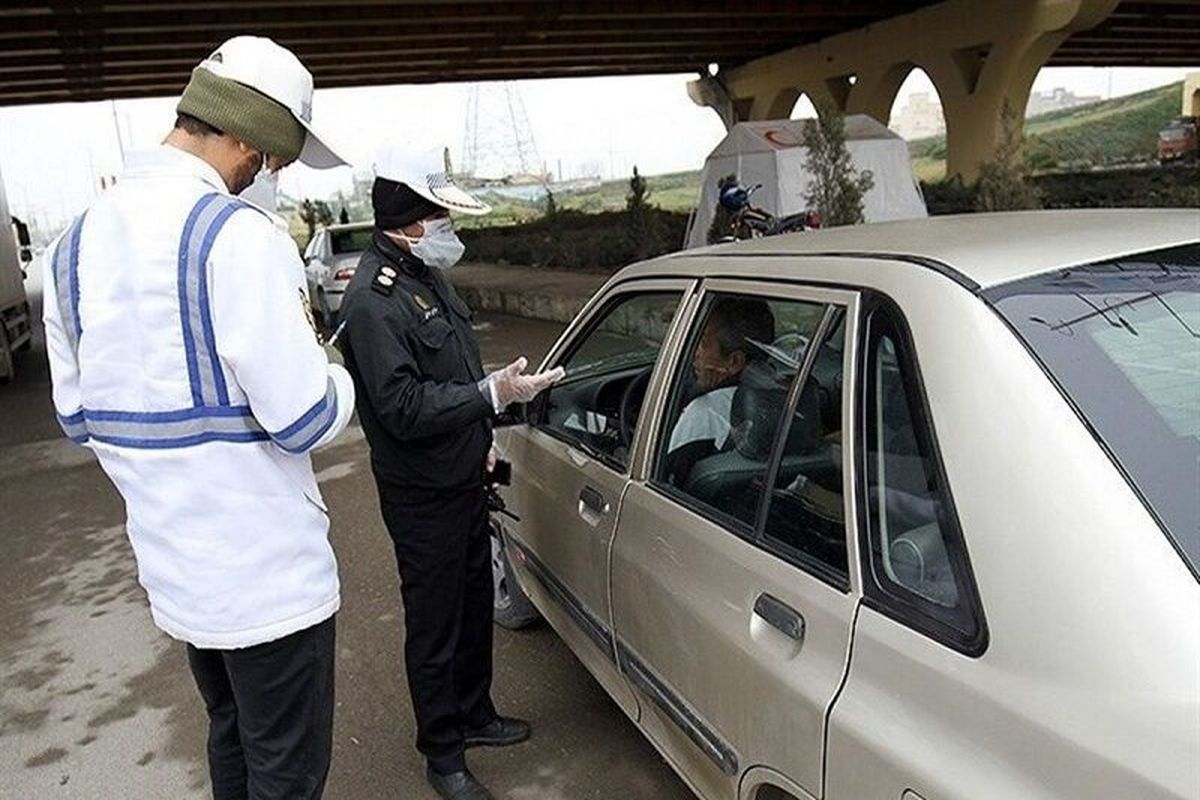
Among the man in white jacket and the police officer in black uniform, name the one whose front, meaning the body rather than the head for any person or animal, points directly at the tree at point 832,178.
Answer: the man in white jacket

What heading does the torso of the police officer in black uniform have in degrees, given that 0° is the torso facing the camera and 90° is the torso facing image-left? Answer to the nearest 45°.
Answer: approximately 315°

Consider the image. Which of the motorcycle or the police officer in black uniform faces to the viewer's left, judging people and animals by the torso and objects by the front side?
the motorcycle

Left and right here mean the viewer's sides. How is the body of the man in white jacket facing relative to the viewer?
facing away from the viewer and to the right of the viewer

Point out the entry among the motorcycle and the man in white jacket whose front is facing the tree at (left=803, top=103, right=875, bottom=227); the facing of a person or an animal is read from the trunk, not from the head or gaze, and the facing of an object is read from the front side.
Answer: the man in white jacket

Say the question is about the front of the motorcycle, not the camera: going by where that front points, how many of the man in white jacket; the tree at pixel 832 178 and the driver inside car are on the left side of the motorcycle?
2

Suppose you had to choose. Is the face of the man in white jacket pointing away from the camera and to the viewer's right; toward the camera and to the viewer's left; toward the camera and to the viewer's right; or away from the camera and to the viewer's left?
away from the camera and to the viewer's right

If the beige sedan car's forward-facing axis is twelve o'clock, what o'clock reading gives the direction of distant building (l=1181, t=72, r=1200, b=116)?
The distant building is roughly at 2 o'clock from the beige sedan car.

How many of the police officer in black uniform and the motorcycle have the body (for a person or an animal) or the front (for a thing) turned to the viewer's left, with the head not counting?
1

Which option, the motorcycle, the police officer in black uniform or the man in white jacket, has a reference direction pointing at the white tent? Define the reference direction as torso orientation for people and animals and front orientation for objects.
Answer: the man in white jacket

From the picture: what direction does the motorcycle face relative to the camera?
to the viewer's left

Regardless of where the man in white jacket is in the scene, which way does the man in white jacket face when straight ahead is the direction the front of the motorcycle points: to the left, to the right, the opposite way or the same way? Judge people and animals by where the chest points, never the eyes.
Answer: to the right
